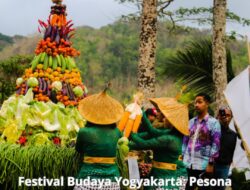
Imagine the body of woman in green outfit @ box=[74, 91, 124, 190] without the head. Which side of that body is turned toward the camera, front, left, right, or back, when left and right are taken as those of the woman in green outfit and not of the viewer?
back

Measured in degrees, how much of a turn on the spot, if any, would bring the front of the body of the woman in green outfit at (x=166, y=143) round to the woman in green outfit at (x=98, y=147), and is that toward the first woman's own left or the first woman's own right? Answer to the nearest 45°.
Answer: approximately 45° to the first woman's own left

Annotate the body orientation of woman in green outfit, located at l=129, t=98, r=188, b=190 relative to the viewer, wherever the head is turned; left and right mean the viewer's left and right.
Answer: facing to the left of the viewer

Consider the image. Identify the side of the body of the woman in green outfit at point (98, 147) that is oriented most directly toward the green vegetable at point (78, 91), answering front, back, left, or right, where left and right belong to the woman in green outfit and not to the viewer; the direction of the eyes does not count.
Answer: front

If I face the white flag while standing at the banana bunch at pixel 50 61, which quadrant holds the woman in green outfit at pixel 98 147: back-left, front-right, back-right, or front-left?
front-right

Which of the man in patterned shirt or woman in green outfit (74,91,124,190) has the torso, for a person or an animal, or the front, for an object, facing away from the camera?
the woman in green outfit

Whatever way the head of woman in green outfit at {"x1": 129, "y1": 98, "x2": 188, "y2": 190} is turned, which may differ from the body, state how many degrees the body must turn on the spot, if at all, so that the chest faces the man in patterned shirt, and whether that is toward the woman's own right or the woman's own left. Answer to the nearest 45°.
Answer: approximately 135° to the woman's own right

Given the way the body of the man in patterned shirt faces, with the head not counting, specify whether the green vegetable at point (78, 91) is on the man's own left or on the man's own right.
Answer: on the man's own right

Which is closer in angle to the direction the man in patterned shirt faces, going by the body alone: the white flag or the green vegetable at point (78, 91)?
the green vegetable
